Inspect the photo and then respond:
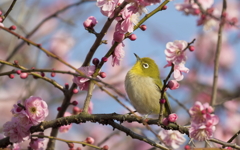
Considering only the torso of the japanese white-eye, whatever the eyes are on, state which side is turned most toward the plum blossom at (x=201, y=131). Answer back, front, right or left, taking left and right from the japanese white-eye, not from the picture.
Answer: left

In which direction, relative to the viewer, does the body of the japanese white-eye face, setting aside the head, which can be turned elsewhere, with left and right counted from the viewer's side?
facing the viewer and to the left of the viewer

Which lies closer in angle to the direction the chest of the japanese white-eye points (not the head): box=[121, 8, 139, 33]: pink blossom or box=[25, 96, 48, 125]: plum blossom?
the plum blossom

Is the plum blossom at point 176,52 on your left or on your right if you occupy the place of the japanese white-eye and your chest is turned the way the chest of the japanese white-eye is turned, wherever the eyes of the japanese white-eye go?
on your left
